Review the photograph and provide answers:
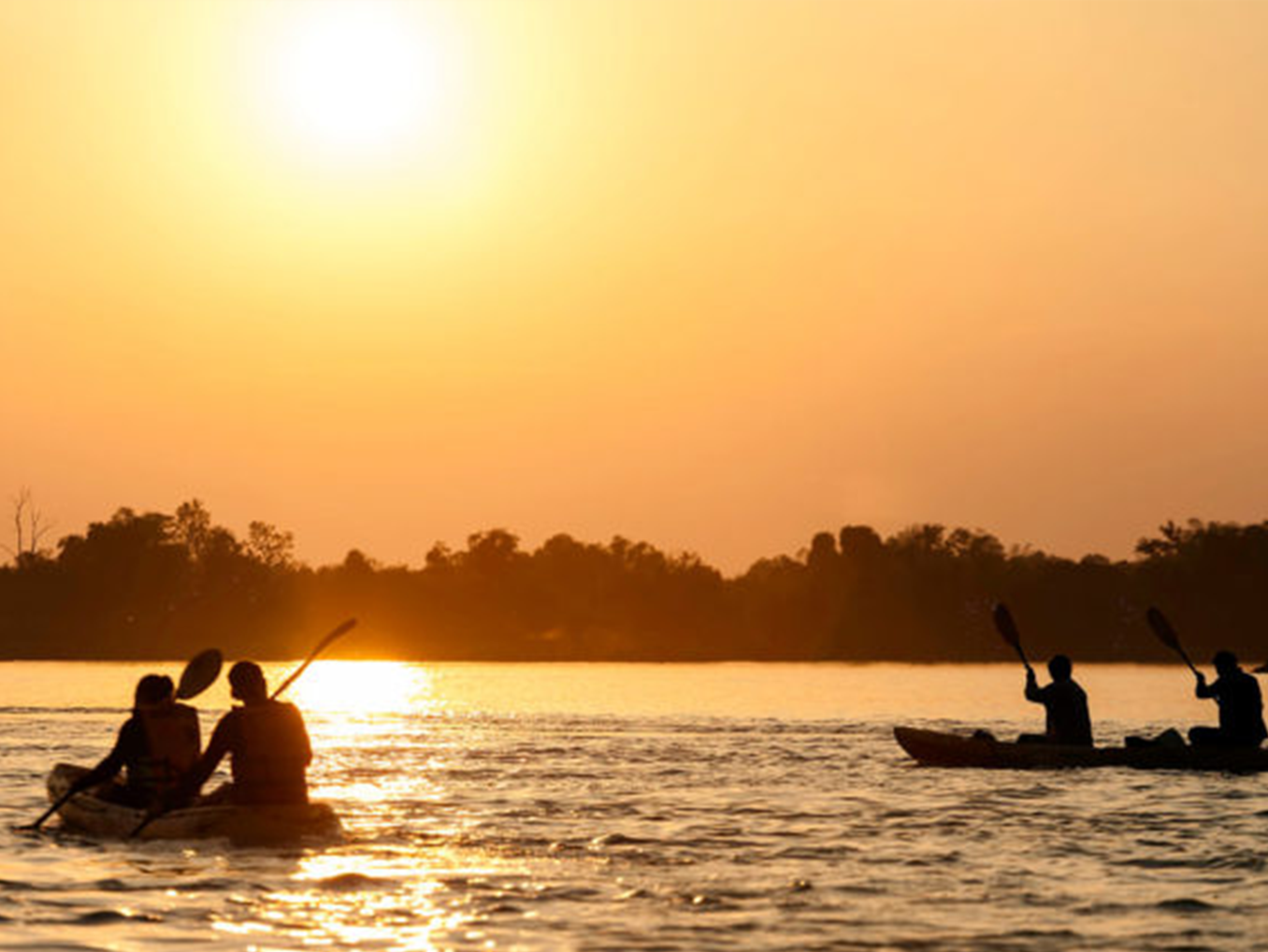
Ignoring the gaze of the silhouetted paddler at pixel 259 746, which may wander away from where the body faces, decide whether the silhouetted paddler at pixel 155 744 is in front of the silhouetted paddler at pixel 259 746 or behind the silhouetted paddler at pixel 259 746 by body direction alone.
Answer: in front

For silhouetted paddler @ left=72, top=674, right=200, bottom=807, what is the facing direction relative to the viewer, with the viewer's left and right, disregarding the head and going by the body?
facing away from the viewer and to the left of the viewer

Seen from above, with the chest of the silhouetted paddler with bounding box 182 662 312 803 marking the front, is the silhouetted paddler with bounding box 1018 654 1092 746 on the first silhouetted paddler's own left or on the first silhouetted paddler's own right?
on the first silhouetted paddler's own right

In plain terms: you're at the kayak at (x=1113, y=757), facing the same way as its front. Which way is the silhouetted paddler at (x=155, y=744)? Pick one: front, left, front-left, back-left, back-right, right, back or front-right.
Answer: front-left

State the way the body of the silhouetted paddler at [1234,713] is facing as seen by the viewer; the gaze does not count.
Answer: to the viewer's left

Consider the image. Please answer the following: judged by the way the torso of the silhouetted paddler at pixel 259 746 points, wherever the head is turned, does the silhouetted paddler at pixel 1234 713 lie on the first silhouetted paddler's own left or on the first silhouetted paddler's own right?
on the first silhouetted paddler's own right

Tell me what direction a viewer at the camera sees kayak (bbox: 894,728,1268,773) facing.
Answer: facing to the left of the viewer

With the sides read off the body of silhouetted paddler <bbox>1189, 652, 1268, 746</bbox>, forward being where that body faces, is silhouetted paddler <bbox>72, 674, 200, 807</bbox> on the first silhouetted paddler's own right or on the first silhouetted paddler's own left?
on the first silhouetted paddler's own left

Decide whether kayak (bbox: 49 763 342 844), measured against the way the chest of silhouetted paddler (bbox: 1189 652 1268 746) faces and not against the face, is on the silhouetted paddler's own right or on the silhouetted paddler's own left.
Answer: on the silhouetted paddler's own left

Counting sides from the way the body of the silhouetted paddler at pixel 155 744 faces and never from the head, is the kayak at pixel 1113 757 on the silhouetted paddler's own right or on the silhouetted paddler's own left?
on the silhouetted paddler's own right

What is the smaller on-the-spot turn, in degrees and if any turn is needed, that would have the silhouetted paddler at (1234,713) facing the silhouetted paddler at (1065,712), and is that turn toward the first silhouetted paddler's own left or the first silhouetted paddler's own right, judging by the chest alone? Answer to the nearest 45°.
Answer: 0° — they already face them

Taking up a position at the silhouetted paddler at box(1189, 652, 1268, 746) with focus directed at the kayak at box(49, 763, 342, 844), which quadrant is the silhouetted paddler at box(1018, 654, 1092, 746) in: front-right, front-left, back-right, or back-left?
front-right

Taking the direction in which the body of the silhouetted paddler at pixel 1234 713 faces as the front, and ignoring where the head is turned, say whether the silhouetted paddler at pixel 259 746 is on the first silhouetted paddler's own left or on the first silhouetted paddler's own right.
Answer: on the first silhouetted paddler's own left
